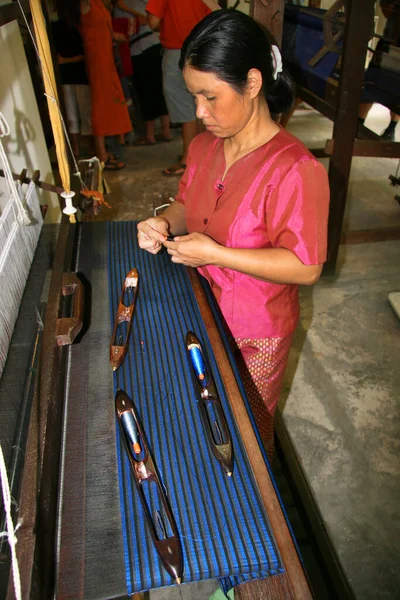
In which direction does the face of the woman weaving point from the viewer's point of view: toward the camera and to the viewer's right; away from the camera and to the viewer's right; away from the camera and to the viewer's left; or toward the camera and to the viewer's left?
toward the camera and to the viewer's left

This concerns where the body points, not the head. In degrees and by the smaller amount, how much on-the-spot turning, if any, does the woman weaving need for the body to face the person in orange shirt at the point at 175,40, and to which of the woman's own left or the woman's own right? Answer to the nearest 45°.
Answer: approximately 135° to the woman's own right
